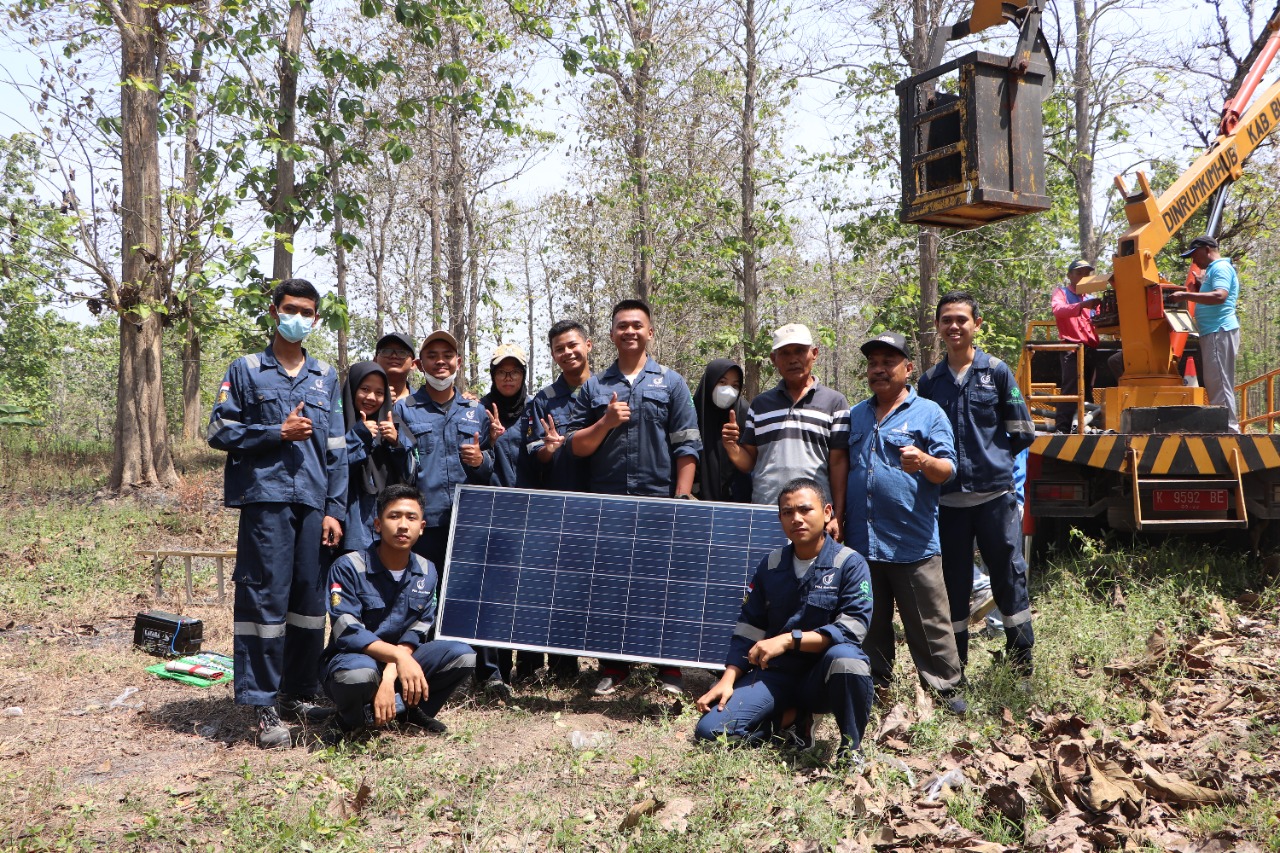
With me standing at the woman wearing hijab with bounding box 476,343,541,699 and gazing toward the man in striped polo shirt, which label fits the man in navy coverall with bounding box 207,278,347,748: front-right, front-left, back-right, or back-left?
back-right

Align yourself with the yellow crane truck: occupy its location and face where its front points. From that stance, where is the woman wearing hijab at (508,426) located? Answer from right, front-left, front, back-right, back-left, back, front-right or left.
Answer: back-left

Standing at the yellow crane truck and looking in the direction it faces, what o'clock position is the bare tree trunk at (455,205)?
The bare tree trunk is roughly at 10 o'clock from the yellow crane truck.

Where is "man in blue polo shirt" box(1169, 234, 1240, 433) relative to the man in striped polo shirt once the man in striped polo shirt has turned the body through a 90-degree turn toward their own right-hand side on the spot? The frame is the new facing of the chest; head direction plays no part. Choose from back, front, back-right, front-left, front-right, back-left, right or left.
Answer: back-right

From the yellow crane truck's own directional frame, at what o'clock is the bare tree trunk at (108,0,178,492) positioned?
The bare tree trunk is roughly at 9 o'clock from the yellow crane truck.

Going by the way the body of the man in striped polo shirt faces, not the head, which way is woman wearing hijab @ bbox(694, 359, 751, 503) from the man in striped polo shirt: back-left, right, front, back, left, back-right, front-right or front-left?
back-right

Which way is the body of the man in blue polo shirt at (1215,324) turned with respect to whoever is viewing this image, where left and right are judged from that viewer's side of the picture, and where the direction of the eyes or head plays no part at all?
facing to the left of the viewer

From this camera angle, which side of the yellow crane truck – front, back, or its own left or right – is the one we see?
back

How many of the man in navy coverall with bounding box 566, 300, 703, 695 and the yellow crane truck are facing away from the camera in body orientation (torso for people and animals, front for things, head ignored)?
1

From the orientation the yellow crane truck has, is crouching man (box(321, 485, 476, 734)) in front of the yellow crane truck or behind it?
behind

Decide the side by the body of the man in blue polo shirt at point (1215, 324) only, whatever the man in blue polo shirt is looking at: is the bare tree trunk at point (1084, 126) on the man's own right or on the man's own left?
on the man's own right

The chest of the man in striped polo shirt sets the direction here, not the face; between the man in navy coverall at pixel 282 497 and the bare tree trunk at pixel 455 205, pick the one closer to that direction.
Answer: the man in navy coverall

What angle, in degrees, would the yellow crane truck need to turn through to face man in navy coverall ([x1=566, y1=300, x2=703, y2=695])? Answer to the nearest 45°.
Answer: approximately 135° to its left

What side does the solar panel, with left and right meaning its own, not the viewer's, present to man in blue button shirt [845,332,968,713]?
left
